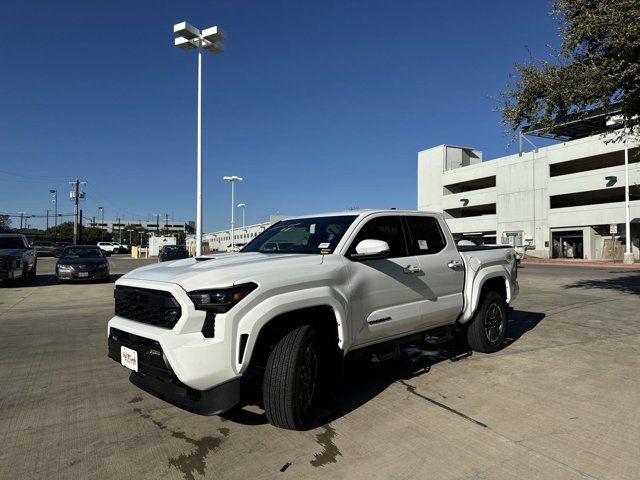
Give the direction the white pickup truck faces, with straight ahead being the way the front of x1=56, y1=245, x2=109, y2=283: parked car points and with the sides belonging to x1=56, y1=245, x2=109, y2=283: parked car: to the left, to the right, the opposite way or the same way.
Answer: to the right

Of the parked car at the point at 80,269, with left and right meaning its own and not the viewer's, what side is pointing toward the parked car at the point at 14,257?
right

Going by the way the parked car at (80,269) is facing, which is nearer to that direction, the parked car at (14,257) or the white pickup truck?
the white pickup truck

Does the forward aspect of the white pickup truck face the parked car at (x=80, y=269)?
no

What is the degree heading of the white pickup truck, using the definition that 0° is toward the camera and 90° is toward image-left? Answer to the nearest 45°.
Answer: approximately 45°

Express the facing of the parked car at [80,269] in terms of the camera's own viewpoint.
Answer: facing the viewer

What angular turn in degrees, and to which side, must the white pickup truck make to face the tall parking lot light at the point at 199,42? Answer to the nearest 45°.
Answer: approximately 135° to its right

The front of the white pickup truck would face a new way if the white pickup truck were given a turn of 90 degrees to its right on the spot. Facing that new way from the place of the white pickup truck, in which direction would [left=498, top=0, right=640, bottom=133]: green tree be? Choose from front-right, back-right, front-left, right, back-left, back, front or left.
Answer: right

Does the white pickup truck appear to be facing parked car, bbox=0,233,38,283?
no

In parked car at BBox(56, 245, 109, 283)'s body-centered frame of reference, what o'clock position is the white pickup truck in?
The white pickup truck is roughly at 12 o'clock from the parked car.

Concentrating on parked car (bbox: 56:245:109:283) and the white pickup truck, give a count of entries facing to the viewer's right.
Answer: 0
